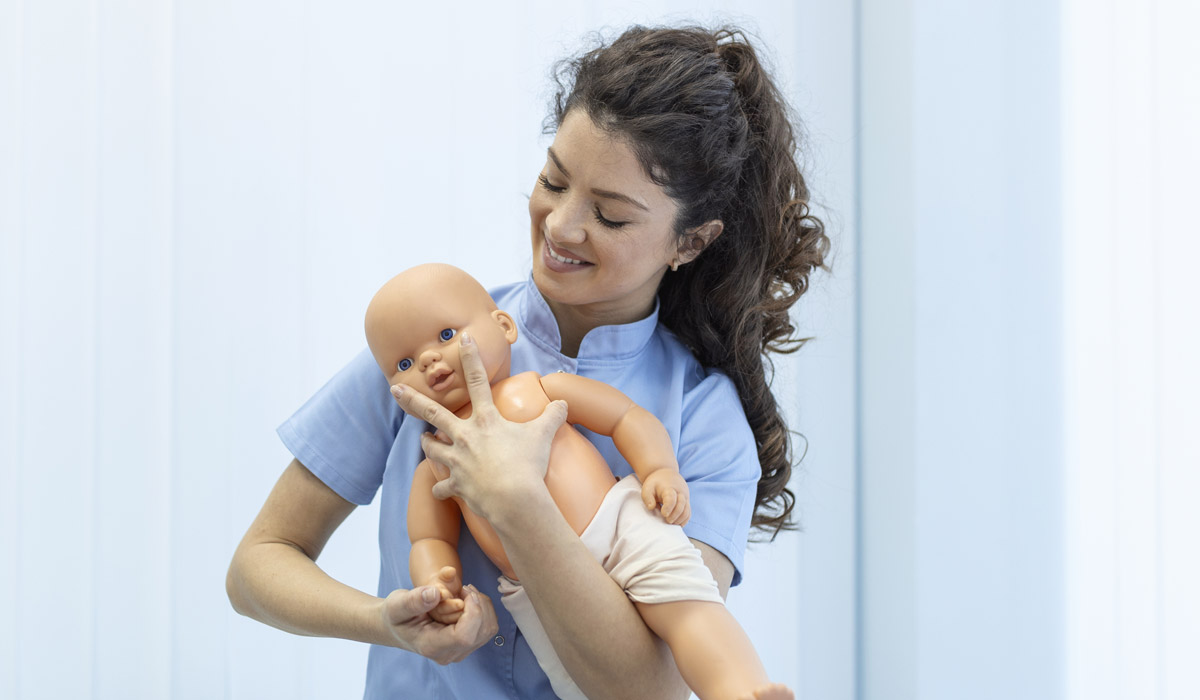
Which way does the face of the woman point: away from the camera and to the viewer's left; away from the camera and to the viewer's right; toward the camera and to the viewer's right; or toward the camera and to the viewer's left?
toward the camera and to the viewer's left

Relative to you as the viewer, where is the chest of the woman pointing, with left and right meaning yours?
facing the viewer
